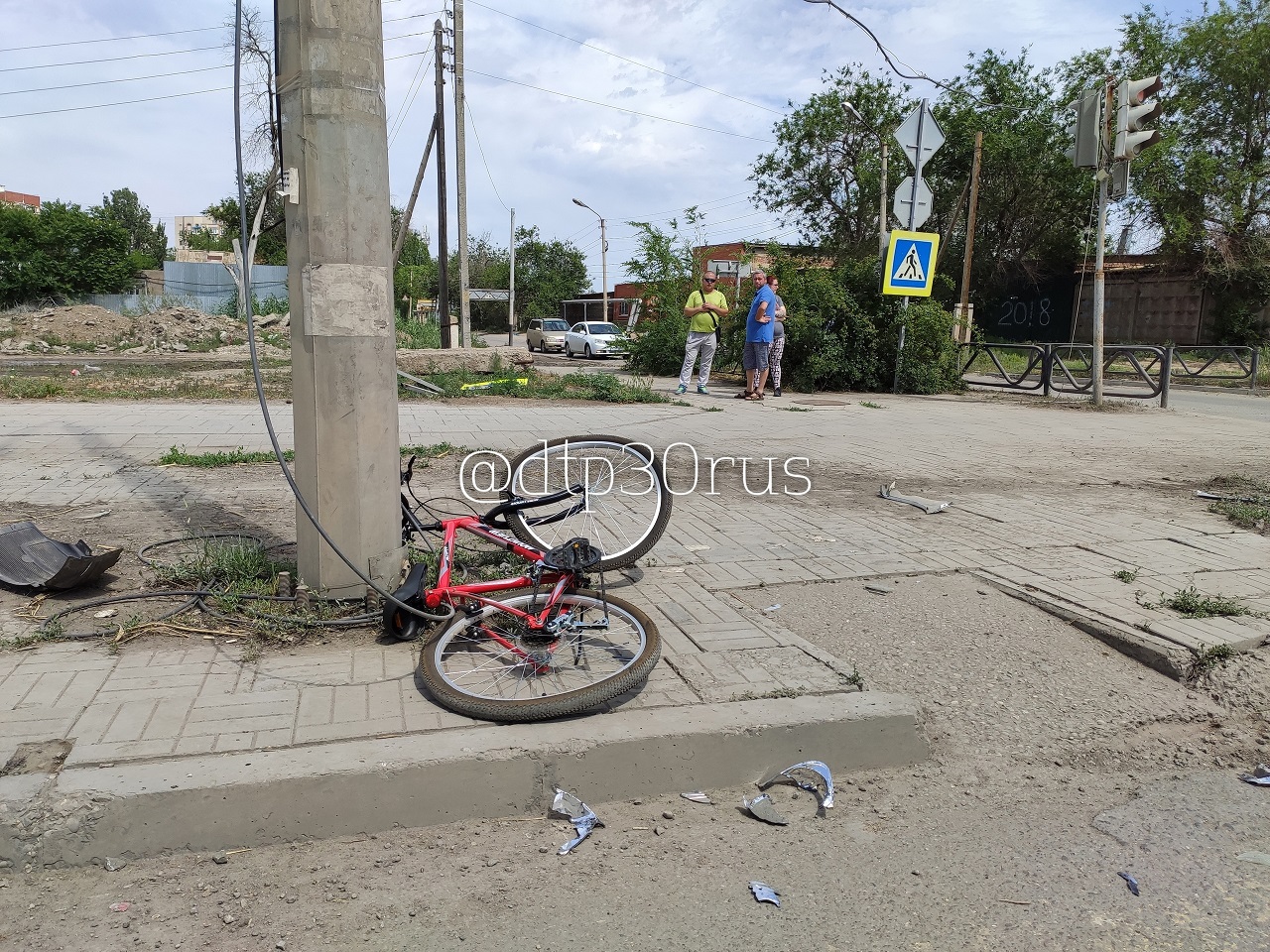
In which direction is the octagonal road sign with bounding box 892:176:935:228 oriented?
away from the camera

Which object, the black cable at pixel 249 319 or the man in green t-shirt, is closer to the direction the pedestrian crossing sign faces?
the black cable

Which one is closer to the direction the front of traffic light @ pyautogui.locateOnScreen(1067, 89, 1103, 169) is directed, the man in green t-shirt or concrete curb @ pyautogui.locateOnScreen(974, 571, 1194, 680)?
the man in green t-shirt

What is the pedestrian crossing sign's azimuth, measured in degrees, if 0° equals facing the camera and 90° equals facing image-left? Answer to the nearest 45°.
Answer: approximately 0°

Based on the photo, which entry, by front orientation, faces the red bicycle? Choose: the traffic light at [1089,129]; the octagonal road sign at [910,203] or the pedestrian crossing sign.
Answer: the pedestrian crossing sign

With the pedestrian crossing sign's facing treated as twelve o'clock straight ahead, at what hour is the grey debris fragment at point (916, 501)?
The grey debris fragment is roughly at 12 o'clock from the pedestrian crossing sign.
